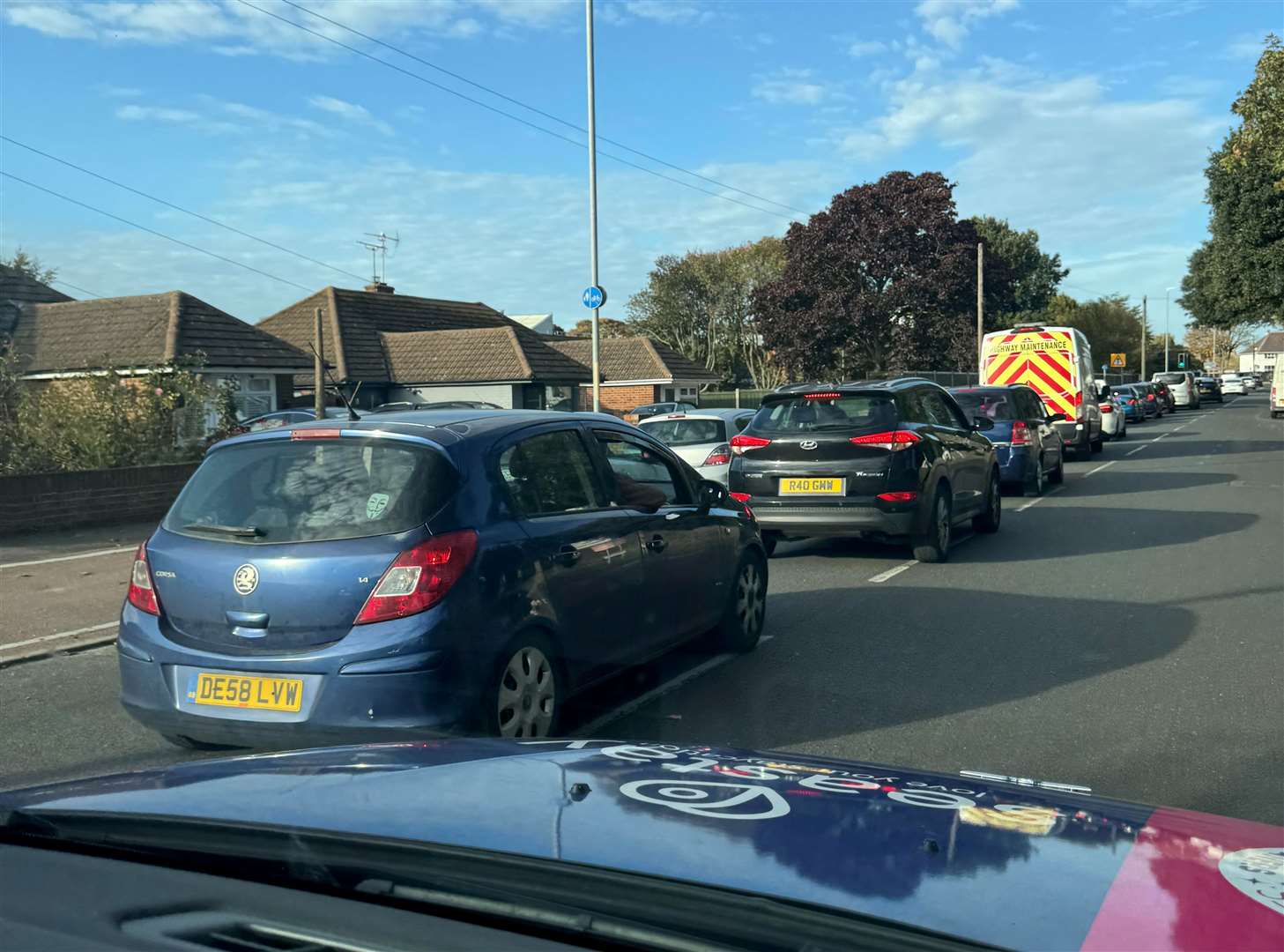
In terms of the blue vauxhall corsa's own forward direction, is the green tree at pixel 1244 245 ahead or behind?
ahead

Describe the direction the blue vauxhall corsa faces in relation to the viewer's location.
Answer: facing away from the viewer and to the right of the viewer

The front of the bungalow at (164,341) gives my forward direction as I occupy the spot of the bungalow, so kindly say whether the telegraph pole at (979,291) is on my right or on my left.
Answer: on my left

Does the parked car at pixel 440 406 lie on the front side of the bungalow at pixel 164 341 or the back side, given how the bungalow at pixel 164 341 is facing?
on the front side

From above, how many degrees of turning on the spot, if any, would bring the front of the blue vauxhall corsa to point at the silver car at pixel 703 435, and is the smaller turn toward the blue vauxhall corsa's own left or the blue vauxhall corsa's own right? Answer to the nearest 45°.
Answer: approximately 45° to the blue vauxhall corsa's own left

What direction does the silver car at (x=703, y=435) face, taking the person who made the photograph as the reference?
facing away from the viewer and to the right of the viewer

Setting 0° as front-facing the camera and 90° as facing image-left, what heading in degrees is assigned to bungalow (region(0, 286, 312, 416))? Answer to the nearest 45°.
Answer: approximately 315°

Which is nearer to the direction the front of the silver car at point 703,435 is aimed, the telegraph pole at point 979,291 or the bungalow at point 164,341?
the telegraph pole

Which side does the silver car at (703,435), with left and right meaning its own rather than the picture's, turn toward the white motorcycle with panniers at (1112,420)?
front

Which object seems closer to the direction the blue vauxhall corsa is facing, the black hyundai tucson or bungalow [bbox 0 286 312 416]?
the black hyundai tucson

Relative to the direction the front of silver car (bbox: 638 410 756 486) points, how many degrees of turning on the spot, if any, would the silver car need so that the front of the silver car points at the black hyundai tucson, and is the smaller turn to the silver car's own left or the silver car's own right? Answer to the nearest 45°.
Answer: approximately 135° to the silver car's own right

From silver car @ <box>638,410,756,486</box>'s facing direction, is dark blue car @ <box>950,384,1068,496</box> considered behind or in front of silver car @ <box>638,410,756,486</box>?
in front

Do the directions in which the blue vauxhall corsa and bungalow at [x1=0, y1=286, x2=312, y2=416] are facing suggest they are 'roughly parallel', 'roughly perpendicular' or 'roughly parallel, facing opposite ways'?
roughly perpendicular
